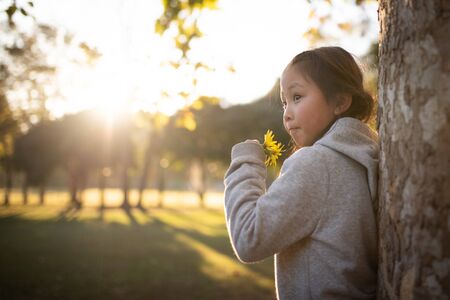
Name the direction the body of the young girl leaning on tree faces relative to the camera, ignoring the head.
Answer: to the viewer's left

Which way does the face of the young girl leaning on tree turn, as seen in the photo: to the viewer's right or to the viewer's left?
to the viewer's left

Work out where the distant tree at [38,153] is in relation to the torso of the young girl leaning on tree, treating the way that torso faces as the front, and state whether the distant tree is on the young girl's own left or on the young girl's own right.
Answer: on the young girl's own right
